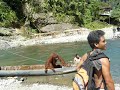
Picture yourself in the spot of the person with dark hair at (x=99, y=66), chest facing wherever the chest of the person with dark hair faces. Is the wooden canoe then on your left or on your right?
on your left
